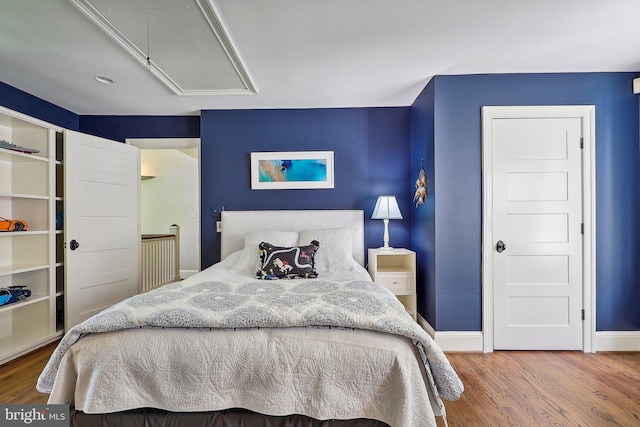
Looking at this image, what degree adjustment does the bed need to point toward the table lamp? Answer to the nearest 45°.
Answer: approximately 135° to its left

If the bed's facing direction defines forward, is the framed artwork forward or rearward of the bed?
rearward

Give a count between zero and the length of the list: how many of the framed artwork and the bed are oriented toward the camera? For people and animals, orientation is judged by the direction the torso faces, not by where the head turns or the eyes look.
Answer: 2

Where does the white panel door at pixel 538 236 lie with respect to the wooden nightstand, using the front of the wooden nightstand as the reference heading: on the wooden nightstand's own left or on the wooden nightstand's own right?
on the wooden nightstand's own left

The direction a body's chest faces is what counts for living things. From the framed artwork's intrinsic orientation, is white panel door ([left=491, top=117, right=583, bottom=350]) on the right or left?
on its left

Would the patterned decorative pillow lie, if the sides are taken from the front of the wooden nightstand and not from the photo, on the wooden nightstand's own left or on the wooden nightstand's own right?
on the wooden nightstand's own right
